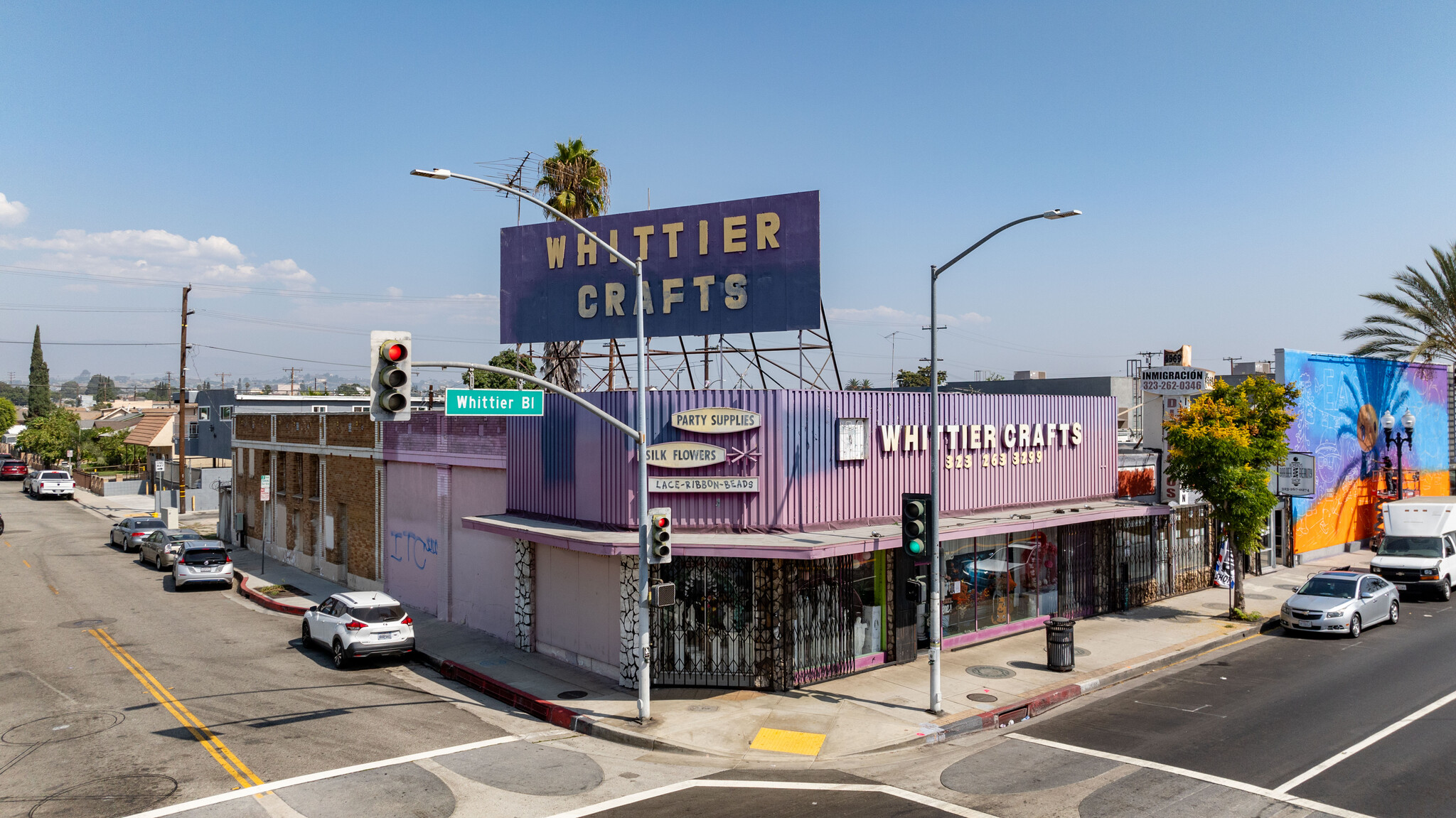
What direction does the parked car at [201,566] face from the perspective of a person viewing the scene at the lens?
facing away from the viewer

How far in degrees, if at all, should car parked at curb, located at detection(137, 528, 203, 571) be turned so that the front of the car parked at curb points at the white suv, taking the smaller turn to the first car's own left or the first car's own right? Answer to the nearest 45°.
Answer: approximately 135° to the first car's own left

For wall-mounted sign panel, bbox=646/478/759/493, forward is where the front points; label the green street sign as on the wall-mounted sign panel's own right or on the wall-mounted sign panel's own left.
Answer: on the wall-mounted sign panel's own right

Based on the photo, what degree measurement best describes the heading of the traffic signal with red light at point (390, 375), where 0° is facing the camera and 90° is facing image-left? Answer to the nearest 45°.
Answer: approximately 315°

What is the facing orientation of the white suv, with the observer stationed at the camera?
facing away from the viewer and to the left of the viewer

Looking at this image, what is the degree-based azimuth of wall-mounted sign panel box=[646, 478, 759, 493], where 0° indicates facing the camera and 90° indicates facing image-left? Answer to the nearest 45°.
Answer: approximately 0°
